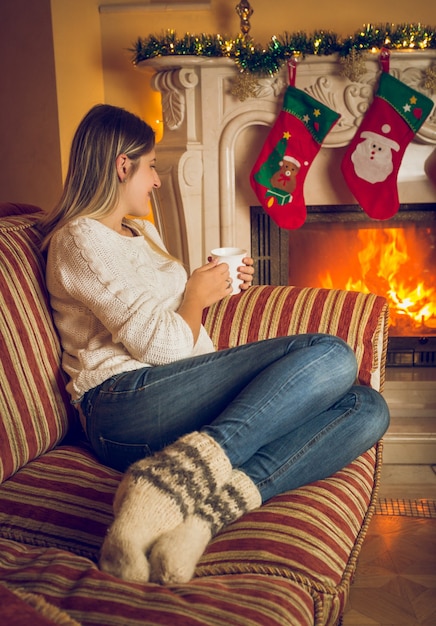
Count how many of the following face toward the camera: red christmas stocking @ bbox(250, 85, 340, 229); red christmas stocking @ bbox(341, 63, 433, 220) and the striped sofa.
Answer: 2

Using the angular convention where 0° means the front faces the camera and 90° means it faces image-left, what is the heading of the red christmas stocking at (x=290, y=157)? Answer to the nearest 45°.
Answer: approximately 0°

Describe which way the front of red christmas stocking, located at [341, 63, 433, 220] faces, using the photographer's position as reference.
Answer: facing the viewer

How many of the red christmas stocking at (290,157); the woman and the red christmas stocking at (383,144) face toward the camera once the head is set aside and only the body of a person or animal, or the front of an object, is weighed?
2

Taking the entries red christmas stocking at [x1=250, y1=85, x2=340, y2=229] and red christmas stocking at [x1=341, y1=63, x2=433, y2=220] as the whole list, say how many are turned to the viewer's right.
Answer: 0

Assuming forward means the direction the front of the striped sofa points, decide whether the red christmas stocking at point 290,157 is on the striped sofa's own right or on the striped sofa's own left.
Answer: on the striped sofa's own left

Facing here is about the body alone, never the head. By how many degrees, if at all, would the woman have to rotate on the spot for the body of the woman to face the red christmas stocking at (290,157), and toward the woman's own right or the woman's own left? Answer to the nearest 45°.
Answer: approximately 90° to the woman's own left

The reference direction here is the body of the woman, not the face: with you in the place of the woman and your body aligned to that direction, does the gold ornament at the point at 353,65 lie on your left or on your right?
on your left

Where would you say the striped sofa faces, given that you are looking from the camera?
facing to the right of the viewer

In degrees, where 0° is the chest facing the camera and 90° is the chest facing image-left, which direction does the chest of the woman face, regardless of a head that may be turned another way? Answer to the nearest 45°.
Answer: approximately 270°

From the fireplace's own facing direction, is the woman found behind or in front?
in front
